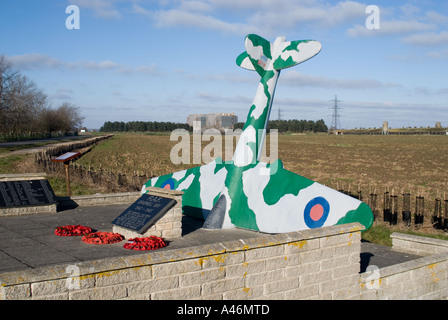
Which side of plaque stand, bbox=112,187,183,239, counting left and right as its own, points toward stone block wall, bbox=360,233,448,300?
left

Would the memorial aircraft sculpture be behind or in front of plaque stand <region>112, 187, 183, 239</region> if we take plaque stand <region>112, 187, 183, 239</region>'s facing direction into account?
behind

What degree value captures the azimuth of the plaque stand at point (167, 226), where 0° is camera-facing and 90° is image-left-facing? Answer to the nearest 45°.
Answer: approximately 45°

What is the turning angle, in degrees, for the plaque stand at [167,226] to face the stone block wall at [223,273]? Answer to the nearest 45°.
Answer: approximately 45° to its left

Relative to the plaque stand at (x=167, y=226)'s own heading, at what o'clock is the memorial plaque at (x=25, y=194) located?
The memorial plaque is roughly at 3 o'clock from the plaque stand.
